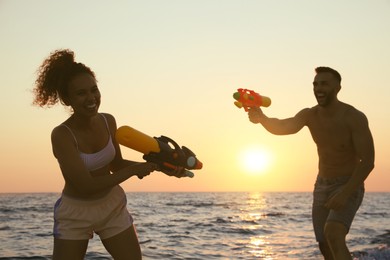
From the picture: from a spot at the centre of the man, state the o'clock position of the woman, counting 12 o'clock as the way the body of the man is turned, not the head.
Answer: The woman is roughly at 12 o'clock from the man.

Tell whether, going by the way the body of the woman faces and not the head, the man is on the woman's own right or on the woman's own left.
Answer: on the woman's own left

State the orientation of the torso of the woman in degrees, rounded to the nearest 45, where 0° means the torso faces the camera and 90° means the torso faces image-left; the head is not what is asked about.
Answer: approximately 315°

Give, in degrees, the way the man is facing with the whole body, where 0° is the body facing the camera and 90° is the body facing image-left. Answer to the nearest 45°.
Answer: approximately 45°
